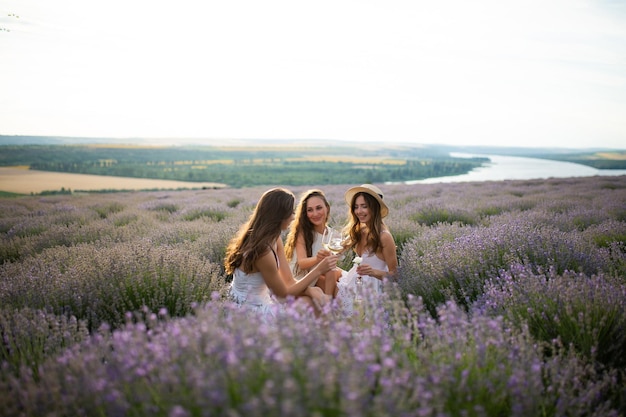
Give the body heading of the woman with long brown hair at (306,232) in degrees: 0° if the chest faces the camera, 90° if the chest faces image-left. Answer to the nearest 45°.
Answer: approximately 315°

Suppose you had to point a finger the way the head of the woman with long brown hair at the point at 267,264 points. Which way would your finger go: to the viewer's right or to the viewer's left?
to the viewer's right

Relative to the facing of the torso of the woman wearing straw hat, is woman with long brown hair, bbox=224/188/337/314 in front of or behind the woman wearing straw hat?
in front

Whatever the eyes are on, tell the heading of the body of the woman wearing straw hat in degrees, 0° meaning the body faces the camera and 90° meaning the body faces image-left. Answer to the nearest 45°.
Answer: approximately 45°

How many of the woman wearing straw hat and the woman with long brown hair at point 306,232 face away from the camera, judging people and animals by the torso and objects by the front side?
0

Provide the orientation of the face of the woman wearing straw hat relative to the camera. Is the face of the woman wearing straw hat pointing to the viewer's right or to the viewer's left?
to the viewer's left

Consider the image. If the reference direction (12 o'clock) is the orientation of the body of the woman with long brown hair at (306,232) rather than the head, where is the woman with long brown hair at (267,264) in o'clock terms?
the woman with long brown hair at (267,264) is roughly at 2 o'clock from the woman with long brown hair at (306,232).
